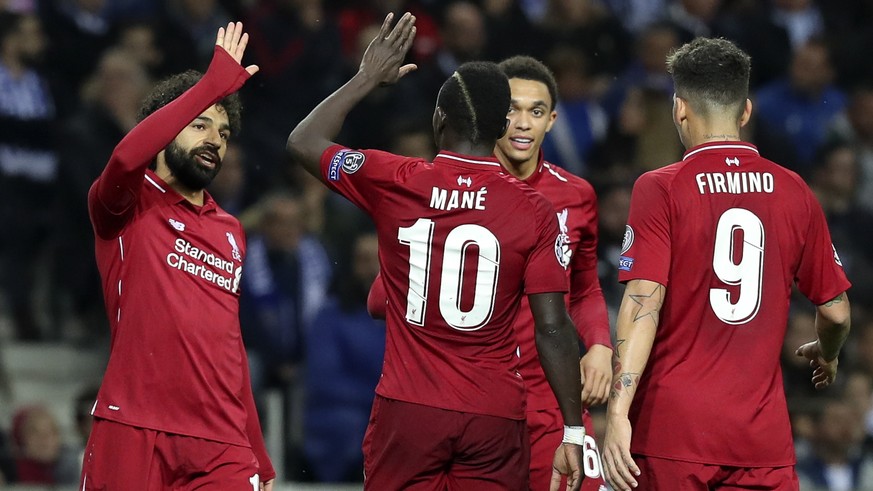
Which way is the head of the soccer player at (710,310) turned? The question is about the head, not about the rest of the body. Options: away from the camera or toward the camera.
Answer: away from the camera

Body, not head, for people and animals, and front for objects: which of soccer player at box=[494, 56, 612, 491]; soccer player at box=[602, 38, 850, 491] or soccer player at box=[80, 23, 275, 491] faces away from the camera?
soccer player at box=[602, 38, 850, 491]

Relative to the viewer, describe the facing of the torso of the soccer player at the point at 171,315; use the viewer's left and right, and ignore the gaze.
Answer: facing the viewer and to the right of the viewer

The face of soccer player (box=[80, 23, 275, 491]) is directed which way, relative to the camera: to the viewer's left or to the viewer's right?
to the viewer's right

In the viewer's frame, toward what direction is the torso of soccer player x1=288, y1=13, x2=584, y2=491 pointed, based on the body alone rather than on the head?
away from the camera

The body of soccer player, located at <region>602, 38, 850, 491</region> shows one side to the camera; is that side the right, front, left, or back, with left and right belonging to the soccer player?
back

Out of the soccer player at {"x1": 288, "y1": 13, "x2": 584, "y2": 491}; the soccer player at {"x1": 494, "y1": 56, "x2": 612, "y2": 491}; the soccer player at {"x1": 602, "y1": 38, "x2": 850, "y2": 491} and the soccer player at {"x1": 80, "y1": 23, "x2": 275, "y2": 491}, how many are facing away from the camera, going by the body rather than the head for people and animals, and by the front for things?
2

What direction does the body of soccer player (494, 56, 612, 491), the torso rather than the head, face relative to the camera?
toward the camera

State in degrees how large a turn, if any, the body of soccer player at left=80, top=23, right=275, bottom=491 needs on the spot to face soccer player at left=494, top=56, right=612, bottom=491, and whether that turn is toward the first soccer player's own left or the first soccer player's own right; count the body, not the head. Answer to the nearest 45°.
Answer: approximately 45° to the first soccer player's own left

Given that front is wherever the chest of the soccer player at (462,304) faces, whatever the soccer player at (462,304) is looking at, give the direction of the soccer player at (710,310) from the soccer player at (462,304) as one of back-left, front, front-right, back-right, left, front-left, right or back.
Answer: right

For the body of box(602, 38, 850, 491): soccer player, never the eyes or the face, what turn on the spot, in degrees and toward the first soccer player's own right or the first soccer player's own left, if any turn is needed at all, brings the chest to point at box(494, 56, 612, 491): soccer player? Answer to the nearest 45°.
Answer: approximately 45° to the first soccer player's own left

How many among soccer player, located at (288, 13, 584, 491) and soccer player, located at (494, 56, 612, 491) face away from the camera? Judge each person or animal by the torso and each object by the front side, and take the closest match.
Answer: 1

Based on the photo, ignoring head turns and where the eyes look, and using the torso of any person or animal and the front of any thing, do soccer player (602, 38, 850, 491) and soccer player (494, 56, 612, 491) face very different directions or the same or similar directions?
very different directions

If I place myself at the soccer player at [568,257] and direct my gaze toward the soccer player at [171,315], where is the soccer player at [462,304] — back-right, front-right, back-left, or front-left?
front-left

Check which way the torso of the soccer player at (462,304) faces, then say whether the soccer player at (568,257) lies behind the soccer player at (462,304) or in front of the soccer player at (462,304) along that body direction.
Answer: in front

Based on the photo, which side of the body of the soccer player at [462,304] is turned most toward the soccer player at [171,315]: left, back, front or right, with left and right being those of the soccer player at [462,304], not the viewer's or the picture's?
left

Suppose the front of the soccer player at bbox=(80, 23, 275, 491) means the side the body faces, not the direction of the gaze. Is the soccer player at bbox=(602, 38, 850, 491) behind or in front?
in front
